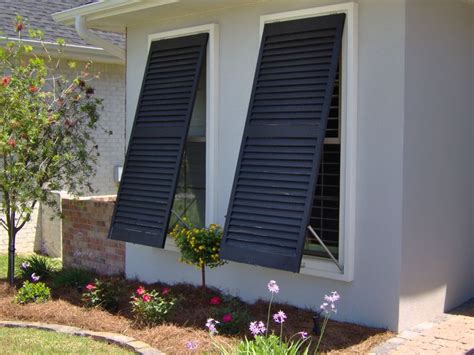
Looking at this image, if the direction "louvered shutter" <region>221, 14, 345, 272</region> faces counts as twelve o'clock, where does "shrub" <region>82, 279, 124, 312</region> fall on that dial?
The shrub is roughly at 2 o'clock from the louvered shutter.

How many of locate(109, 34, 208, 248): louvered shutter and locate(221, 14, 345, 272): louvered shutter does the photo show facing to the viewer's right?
0

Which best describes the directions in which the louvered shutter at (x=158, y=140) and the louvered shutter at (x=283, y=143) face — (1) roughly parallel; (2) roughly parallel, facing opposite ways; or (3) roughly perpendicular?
roughly parallel

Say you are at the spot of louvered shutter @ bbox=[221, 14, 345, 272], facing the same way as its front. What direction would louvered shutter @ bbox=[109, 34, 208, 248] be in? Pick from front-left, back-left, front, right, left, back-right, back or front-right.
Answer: right

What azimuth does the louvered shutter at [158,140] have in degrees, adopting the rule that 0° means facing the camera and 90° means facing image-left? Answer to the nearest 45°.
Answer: approximately 45°

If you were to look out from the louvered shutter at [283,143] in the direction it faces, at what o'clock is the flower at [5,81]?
The flower is roughly at 2 o'clock from the louvered shutter.

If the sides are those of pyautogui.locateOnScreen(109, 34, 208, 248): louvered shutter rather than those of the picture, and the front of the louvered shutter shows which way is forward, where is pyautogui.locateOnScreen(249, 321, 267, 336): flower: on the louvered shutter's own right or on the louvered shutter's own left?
on the louvered shutter's own left

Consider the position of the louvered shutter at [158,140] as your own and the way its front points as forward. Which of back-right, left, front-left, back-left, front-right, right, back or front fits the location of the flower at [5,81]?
front-right
